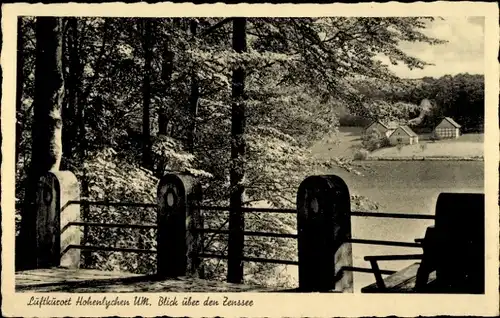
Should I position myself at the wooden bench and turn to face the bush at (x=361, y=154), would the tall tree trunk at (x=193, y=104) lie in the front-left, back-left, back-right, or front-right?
front-left

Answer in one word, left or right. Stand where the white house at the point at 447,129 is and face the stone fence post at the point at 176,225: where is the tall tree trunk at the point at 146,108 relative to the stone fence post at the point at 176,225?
right
